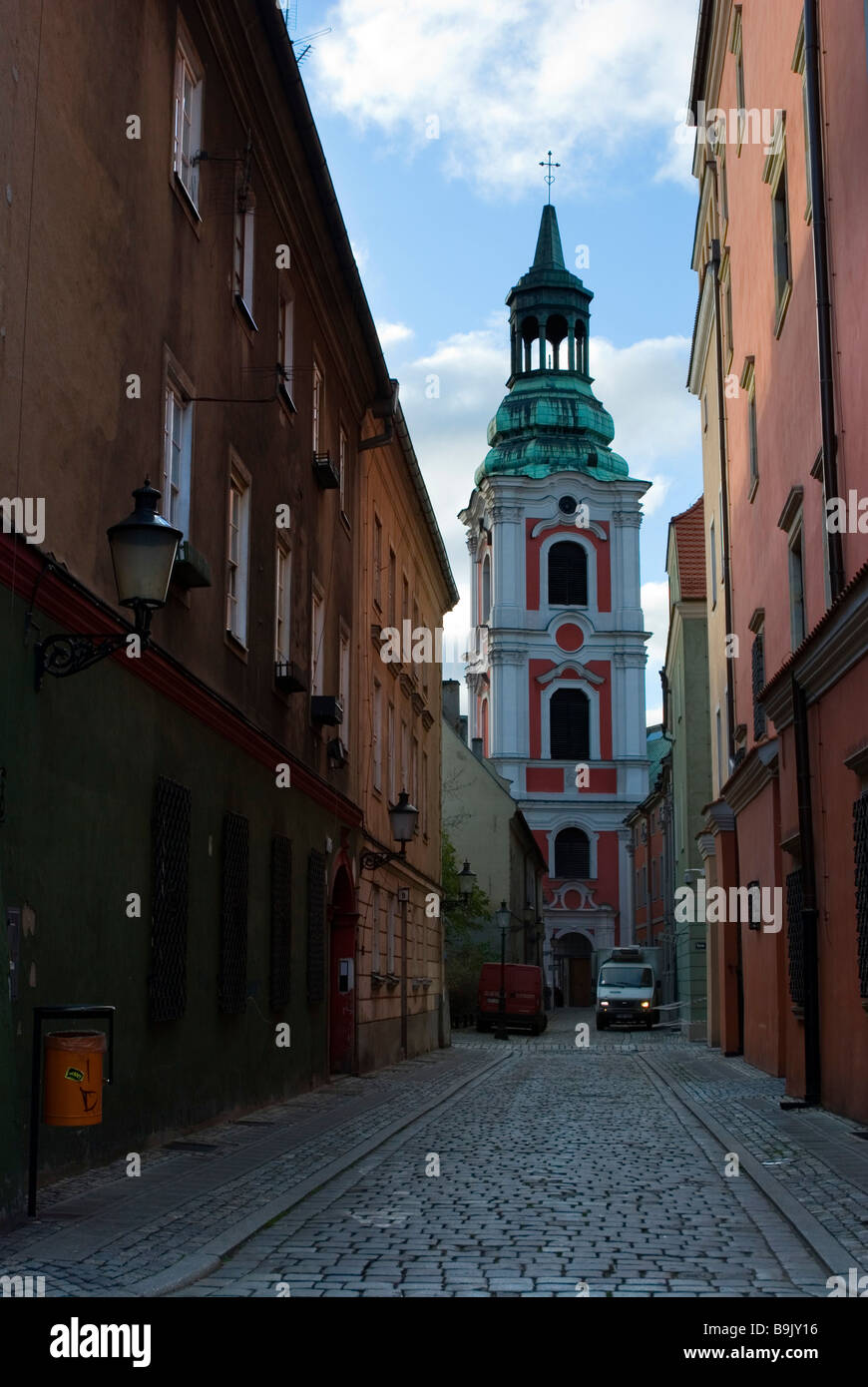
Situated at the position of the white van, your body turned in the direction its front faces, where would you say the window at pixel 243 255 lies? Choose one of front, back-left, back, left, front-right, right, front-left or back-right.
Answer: front

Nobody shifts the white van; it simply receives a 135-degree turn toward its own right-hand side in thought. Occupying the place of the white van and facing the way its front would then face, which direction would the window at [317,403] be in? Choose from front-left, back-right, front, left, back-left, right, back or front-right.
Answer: back-left

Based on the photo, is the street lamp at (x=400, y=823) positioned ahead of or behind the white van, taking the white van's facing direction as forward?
ahead

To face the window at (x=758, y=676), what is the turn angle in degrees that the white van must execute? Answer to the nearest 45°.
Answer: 0° — it already faces it

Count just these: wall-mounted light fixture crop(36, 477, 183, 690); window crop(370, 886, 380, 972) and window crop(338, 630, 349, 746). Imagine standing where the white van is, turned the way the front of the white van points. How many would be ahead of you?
3

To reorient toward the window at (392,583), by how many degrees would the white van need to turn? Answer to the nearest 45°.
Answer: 0° — it already faces it

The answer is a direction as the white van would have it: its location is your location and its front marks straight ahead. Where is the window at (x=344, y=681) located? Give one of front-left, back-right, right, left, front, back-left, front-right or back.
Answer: front

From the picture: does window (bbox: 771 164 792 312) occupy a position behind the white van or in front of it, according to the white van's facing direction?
in front

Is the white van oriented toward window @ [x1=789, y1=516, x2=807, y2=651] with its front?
yes

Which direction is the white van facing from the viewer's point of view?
toward the camera

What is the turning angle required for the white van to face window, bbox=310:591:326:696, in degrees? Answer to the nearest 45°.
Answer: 0° — it already faces it

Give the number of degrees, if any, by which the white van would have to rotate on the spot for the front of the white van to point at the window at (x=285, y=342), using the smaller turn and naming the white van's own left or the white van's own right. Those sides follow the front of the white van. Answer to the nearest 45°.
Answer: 0° — it already faces it

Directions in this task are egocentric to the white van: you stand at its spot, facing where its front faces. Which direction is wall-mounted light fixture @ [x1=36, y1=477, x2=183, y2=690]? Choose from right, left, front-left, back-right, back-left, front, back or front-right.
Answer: front

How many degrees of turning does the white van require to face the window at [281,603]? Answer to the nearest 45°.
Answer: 0° — it already faces it

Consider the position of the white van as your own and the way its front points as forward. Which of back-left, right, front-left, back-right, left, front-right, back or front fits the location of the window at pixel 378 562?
front

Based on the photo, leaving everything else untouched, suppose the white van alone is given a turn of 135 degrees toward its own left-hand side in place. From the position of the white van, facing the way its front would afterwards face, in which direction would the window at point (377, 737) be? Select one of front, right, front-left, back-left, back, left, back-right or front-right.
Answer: back-right

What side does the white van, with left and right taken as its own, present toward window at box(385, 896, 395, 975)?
front
